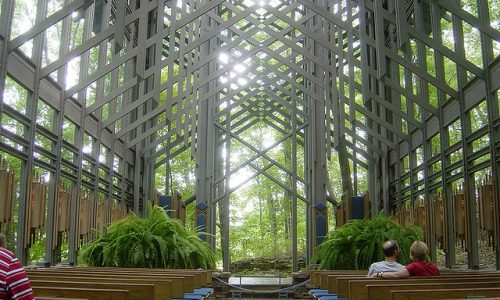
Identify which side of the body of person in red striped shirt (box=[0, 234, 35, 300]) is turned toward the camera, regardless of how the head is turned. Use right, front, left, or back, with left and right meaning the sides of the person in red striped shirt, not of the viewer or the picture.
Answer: back

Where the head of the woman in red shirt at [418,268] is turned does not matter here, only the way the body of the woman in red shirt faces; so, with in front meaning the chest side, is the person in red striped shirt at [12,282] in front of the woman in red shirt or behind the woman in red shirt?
behind

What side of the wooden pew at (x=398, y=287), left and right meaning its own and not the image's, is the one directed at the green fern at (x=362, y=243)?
front

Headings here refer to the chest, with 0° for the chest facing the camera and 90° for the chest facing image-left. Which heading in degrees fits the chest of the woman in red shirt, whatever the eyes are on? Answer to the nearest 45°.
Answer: approximately 180°

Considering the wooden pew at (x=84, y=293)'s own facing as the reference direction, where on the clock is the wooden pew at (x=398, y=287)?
the wooden pew at (x=398, y=287) is roughly at 3 o'clock from the wooden pew at (x=84, y=293).

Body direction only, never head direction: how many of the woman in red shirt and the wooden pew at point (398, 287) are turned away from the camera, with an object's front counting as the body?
2

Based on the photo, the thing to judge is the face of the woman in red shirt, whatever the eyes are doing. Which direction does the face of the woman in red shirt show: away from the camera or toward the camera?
away from the camera

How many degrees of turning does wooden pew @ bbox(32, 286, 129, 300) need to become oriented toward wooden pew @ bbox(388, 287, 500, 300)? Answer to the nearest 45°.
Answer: approximately 90° to its right

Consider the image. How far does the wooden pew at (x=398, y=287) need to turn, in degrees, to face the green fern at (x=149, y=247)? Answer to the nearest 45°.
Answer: approximately 45° to its left

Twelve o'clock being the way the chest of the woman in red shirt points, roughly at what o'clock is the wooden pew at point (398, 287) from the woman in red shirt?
The wooden pew is roughly at 6 o'clock from the woman in red shirt.

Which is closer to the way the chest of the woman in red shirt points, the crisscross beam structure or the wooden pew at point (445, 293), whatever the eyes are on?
the crisscross beam structure

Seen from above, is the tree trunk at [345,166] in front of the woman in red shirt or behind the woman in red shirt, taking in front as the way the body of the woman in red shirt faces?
in front

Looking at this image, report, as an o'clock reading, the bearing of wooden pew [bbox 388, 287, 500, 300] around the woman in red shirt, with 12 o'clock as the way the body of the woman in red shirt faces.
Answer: The wooden pew is roughly at 6 o'clock from the woman in red shirt.

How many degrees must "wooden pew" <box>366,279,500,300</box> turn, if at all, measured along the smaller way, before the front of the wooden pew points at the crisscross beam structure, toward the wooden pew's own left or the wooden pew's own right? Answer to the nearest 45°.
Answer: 0° — it already faces it

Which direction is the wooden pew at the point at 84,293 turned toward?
away from the camera

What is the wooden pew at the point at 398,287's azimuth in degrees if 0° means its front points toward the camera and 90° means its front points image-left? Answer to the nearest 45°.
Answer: approximately 180°

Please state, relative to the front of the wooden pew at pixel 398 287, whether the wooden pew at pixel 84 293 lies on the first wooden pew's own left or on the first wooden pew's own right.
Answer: on the first wooden pew's own left
